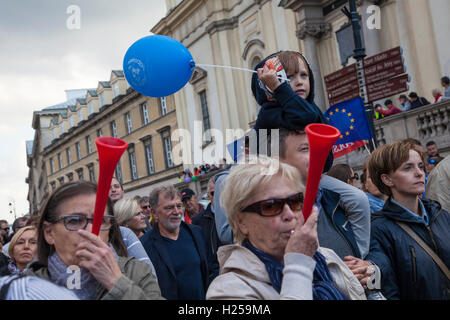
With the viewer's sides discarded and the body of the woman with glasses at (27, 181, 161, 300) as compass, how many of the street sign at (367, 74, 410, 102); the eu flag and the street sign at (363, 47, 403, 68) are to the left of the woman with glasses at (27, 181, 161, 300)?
3

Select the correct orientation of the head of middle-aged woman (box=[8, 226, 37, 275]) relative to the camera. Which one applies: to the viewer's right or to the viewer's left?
to the viewer's right

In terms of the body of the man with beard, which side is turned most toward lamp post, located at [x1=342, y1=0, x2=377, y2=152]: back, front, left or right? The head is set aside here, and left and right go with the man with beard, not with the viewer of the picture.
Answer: left

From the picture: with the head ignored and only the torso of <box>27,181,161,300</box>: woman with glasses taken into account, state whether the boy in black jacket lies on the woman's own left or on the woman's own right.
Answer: on the woman's own left

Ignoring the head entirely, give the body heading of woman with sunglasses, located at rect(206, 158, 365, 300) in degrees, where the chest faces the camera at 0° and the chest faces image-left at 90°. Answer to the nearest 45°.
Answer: approximately 315°

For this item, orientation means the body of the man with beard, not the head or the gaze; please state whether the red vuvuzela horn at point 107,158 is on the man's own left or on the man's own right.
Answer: on the man's own right

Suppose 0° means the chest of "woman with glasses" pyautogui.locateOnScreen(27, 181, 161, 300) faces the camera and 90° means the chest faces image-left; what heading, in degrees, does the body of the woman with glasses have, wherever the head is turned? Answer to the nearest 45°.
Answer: approximately 315°

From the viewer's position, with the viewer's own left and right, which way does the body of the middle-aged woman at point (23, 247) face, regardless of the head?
facing the viewer and to the right of the viewer

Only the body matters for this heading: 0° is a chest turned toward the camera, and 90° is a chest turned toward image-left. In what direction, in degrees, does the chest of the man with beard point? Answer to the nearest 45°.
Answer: approximately 315°

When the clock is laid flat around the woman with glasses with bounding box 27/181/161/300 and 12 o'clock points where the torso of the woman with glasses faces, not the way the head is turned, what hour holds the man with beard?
The man with beard is roughly at 8 o'clock from the woman with glasses.

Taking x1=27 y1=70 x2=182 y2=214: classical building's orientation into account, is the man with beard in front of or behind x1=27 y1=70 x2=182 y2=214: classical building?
in front

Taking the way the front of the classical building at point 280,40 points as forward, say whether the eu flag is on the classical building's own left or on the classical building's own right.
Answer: on the classical building's own left

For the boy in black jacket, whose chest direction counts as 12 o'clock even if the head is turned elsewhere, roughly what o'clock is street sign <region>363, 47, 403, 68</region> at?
The street sign is roughly at 8 o'clock from the boy in black jacket.

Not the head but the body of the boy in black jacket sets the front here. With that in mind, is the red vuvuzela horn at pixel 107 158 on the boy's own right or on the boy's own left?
on the boy's own right

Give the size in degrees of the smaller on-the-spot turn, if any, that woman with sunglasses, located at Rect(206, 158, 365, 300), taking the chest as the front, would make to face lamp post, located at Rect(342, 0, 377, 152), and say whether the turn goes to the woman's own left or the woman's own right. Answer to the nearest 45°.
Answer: approximately 135° to the woman's own left
